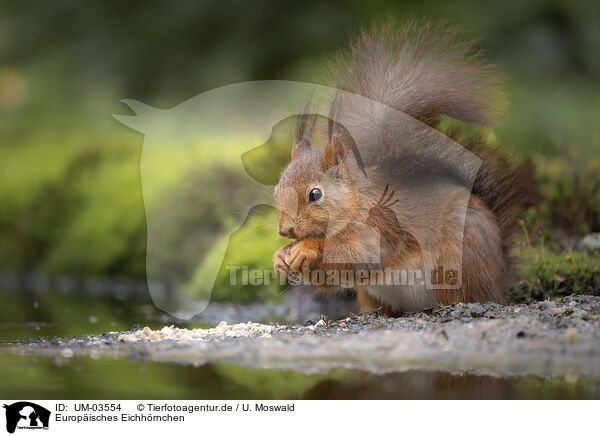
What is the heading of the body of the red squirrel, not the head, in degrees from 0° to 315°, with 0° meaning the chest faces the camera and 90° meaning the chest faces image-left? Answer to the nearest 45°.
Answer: approximately 90°
